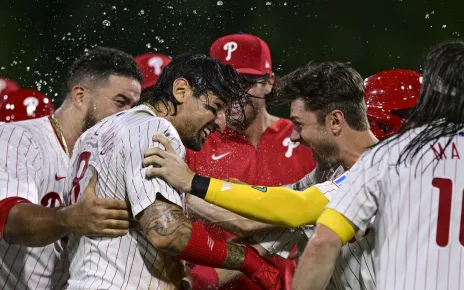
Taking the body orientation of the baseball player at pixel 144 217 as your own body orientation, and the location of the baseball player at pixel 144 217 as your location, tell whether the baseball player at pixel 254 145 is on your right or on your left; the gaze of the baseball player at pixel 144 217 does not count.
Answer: on your left

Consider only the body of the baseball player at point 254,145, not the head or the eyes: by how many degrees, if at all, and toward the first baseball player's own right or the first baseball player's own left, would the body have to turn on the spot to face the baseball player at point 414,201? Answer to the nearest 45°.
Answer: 0° — they already face them

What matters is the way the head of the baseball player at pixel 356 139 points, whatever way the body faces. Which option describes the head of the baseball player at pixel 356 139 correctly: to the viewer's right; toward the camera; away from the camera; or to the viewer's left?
to the viewer's left

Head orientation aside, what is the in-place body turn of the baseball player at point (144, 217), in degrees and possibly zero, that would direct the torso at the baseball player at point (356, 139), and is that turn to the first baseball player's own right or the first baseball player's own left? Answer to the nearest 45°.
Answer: approximately 45° to the first baseball player's own left

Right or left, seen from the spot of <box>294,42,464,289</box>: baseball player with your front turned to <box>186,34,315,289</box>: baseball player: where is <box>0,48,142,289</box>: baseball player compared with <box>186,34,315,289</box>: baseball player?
left

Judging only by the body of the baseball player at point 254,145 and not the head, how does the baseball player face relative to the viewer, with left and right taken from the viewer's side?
facing the viewer
